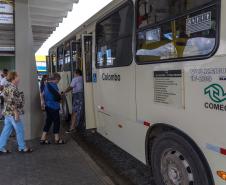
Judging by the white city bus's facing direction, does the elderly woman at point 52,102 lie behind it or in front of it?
behind

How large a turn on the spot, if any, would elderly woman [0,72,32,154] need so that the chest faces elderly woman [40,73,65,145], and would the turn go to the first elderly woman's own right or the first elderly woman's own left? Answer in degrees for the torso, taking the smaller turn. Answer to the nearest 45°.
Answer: approximately 45° to the first elderly woman's own left

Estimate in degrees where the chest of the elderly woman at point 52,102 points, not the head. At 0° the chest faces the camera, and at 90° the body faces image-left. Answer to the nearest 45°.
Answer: approximately 270°

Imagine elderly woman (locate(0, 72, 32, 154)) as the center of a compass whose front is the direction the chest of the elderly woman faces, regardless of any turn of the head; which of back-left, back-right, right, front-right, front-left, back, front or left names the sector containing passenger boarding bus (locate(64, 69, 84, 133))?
front-left

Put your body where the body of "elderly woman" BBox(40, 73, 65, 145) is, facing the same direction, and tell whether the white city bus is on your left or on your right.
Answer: on your right

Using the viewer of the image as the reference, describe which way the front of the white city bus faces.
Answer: facing the viewer and to the right of the viewer

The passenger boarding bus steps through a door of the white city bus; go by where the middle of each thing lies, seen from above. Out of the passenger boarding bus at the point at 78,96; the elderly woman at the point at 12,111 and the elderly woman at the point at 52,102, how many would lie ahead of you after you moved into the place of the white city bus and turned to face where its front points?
0

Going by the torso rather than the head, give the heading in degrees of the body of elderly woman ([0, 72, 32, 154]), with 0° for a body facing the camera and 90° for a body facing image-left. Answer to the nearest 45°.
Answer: approximately 270°
